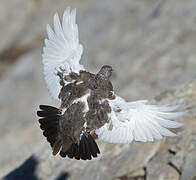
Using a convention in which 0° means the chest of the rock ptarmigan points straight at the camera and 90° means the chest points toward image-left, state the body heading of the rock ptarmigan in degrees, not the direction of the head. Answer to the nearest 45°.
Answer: approximately 225°
